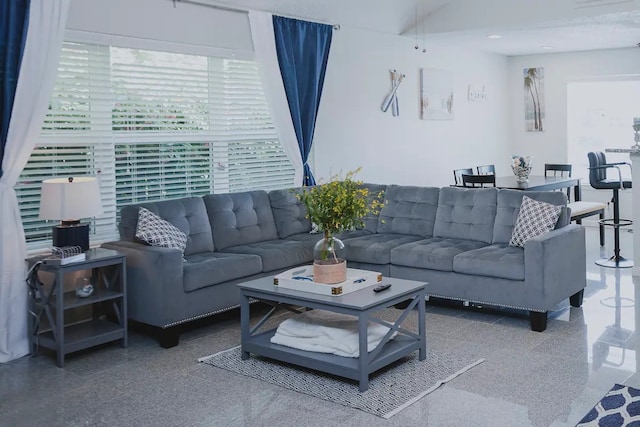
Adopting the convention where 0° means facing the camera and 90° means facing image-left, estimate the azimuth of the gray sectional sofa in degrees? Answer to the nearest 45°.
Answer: approximately 0°

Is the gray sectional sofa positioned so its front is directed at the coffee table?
yes

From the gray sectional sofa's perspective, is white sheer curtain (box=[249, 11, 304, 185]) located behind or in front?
behind

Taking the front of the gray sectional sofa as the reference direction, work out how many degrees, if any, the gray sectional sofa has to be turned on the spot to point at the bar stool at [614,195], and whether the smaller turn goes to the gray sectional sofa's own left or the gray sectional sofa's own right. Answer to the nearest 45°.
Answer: approximately 135° to the gray sectional sofa's own left

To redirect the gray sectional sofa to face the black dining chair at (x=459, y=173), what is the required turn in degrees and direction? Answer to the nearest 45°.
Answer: approximately 180°

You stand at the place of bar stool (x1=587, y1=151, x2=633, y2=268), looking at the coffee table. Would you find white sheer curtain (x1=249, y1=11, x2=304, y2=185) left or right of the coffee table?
right

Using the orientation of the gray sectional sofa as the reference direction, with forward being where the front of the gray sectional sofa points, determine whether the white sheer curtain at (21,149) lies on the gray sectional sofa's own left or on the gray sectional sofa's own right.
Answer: on the gray sectional sofa's own right
